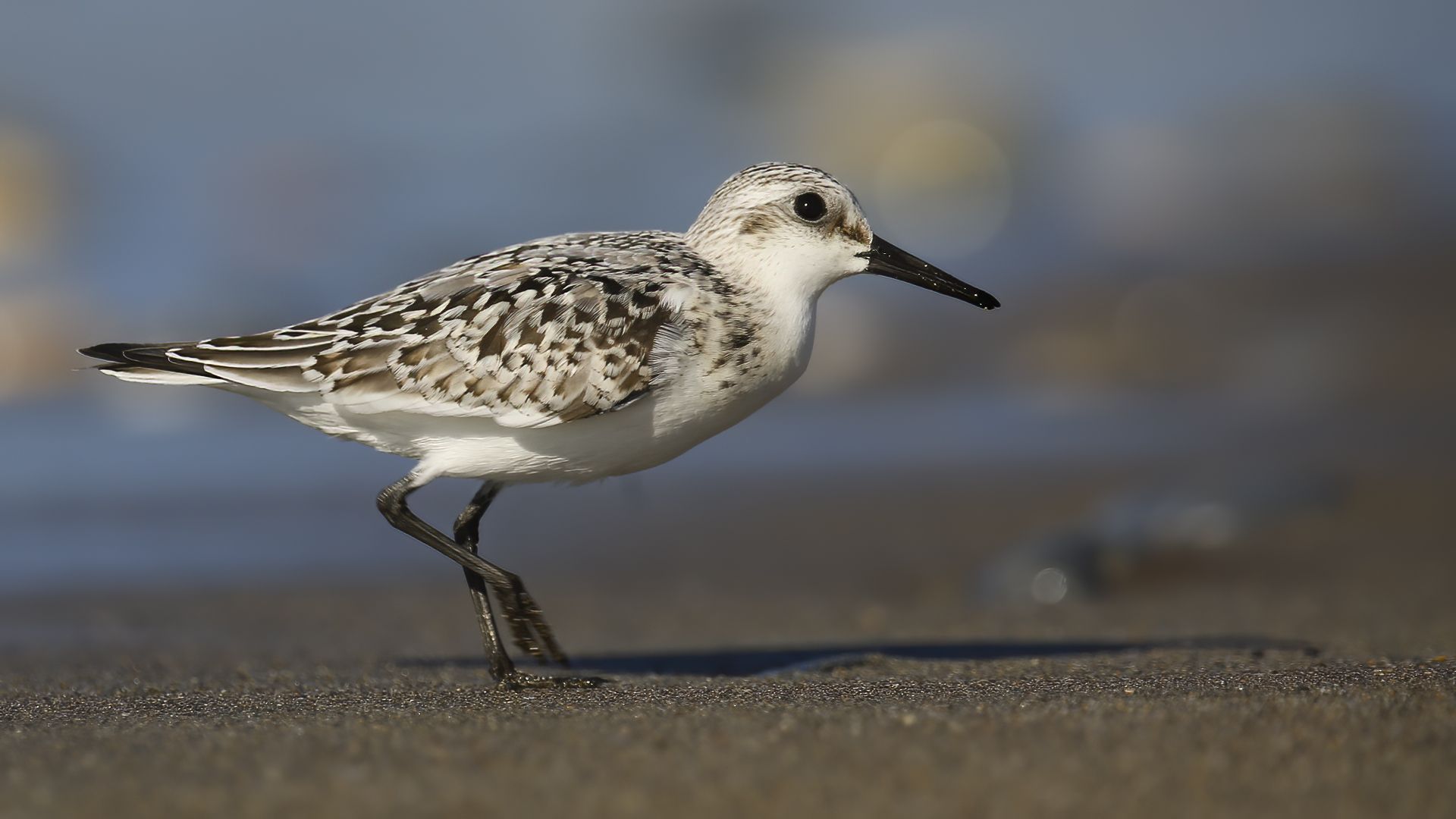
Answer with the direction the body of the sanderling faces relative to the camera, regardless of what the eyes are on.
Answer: to the viewer's right
